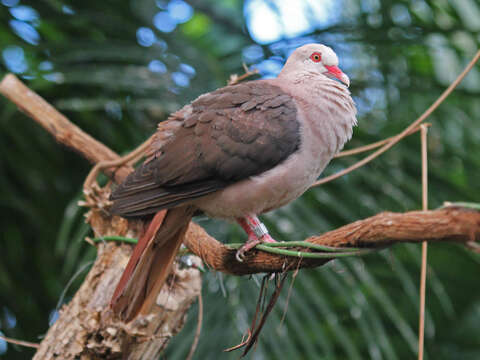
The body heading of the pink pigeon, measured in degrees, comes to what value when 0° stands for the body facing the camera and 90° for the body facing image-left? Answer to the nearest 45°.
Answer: approximately 270°
